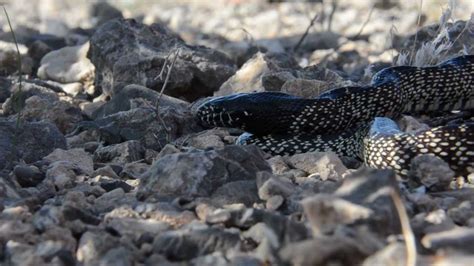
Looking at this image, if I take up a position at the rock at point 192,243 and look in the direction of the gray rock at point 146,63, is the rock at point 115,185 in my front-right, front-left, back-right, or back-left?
front-left

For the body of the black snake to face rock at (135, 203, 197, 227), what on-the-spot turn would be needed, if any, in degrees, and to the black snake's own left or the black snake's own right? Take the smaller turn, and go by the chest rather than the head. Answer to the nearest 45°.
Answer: approximately 45° to the black snake's own left

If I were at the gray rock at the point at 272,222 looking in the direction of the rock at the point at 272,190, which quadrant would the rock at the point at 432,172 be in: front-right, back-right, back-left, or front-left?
front-right

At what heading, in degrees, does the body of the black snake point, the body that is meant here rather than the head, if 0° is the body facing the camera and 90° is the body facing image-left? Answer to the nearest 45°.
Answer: approximately 90°

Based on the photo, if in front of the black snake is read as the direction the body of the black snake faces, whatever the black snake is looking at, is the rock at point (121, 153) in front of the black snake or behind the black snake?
in front

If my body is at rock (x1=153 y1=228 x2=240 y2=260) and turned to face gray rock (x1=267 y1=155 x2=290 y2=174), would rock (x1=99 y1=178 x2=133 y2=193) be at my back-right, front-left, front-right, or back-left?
front-left

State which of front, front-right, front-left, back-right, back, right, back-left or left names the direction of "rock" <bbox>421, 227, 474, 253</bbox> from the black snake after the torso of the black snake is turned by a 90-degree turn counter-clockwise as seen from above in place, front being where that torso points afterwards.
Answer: front

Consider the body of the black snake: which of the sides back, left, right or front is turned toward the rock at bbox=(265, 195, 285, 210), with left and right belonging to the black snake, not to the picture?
left

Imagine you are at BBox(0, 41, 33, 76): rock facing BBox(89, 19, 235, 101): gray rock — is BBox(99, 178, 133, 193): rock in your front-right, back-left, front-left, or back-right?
front-right

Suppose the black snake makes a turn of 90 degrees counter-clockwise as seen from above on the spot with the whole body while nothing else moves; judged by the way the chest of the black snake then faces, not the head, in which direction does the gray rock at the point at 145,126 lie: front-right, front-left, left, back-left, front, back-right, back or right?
right

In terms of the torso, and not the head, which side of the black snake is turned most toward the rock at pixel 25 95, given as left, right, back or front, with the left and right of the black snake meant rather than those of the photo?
front

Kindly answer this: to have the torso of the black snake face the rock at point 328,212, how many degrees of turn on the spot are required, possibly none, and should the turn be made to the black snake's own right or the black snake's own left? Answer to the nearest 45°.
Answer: approximately 90° to the black snake's own left

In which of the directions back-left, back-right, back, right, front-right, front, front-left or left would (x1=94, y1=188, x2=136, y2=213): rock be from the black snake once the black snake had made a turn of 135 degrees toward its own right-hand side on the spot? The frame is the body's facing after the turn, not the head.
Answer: back

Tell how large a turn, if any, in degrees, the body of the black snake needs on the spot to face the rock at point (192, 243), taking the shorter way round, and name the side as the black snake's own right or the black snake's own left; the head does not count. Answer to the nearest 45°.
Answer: approximately 90° to the black snake's own left

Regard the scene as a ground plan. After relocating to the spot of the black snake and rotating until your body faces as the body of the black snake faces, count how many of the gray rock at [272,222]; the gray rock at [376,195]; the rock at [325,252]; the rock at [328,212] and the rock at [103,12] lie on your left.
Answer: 4

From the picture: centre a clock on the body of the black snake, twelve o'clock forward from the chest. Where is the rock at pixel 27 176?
The rock is roughly at 11 o'clock from the black snake.
